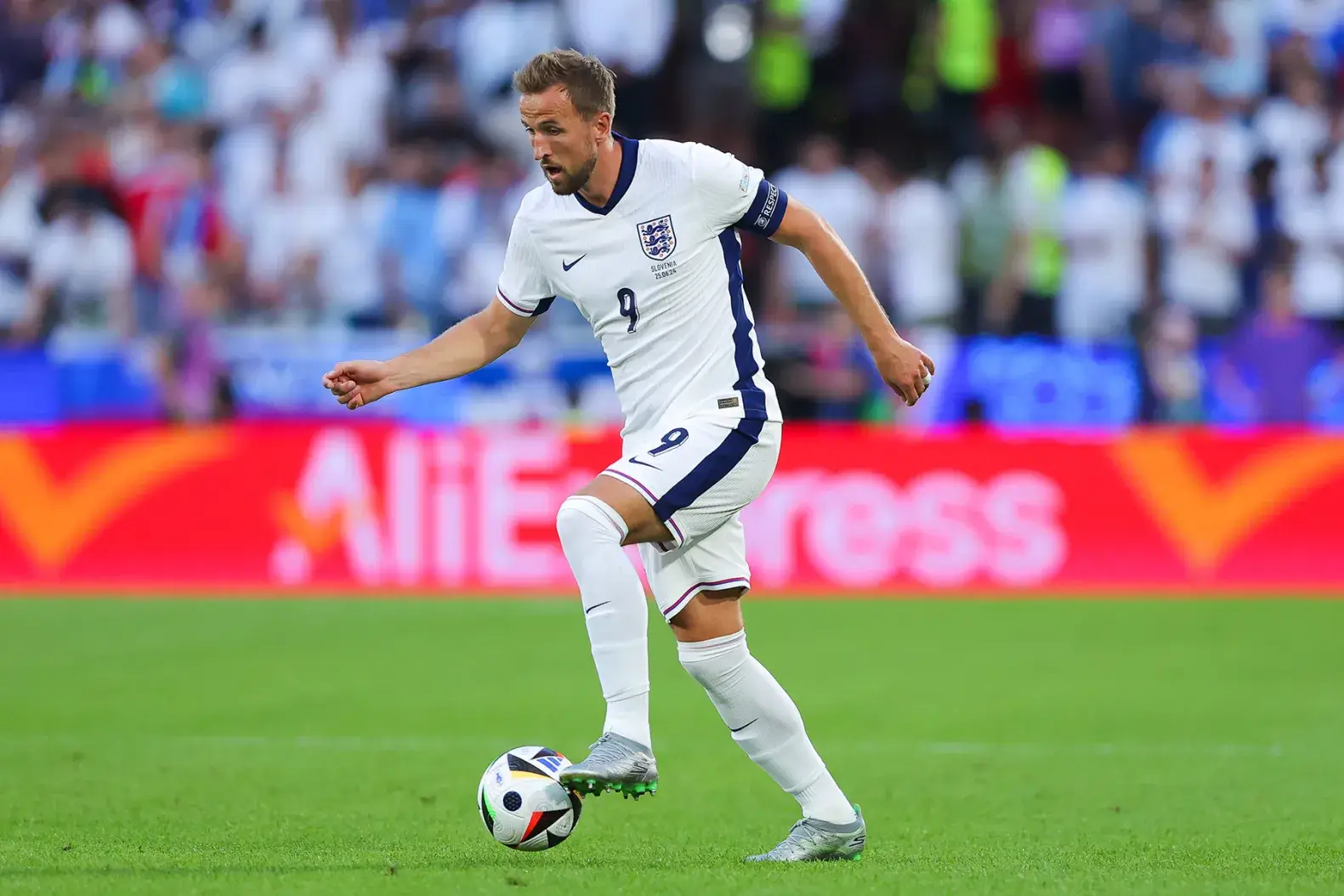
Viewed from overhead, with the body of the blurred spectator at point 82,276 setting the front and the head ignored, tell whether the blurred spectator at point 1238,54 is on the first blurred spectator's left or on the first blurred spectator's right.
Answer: on the first blurred spectator's left

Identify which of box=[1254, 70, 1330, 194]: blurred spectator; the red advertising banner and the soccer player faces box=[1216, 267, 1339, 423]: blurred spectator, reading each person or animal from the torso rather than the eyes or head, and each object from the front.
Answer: box=[1254, 70, 1330, 194]: blurred spectator

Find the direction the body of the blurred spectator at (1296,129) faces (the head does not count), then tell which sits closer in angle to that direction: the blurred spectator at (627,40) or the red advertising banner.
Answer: the red advertising banner

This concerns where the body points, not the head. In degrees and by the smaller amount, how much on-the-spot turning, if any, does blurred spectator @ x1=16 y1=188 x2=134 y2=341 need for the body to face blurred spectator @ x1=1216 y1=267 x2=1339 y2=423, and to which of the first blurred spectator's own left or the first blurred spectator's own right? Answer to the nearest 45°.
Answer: approximately 45° to the first blurred spectator's own left

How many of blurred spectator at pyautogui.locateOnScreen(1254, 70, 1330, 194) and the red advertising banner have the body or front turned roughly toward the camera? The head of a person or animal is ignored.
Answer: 2
